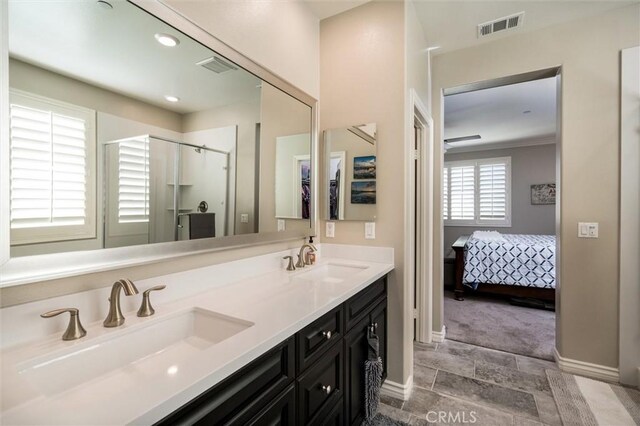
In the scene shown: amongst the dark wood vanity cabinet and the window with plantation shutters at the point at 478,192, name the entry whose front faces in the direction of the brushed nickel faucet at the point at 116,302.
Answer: the window with plantation shutters

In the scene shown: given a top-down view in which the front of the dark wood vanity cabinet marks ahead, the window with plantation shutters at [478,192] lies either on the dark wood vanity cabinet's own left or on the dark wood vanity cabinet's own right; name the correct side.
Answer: on the dark wood vanity cabinet's own left

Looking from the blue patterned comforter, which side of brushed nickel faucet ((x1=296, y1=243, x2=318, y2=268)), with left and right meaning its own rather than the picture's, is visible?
left

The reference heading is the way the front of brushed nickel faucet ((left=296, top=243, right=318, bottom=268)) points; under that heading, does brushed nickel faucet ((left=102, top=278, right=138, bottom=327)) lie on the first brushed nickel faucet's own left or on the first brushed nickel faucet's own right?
on the first brushed nickel faucet's own right
